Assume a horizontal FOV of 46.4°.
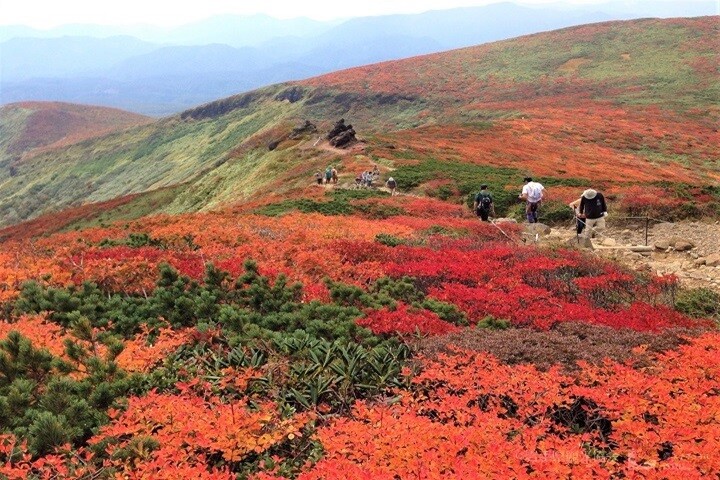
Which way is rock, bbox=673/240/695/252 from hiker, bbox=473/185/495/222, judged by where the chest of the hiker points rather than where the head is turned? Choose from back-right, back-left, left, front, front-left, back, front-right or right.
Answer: back-right

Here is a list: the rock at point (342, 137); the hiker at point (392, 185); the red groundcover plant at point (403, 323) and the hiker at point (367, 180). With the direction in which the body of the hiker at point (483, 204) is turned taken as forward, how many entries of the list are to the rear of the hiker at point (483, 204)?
1

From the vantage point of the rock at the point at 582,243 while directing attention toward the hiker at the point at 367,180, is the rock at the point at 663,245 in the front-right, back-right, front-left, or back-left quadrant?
back-right

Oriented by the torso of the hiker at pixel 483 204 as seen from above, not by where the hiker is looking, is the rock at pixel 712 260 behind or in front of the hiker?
behind

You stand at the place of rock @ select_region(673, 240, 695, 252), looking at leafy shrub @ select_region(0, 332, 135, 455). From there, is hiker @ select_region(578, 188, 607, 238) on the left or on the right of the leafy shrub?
right

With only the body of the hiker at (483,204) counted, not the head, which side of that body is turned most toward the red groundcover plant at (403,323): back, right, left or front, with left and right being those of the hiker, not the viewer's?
back

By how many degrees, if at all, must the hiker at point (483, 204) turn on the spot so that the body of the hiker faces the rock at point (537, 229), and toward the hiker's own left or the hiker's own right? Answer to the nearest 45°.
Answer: approximately 135° to the hiker's own right

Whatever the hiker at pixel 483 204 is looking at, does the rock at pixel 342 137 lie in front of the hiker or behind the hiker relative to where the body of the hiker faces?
in front

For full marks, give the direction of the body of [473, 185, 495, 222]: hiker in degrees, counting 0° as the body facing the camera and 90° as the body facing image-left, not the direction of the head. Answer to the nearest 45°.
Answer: approximately 180°

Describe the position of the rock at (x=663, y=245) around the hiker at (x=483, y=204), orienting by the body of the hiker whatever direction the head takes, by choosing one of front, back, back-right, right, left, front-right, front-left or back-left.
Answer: back-right

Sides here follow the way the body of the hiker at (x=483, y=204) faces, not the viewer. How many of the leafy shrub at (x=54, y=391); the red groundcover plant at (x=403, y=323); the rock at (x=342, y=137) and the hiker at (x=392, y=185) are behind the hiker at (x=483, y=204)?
2
